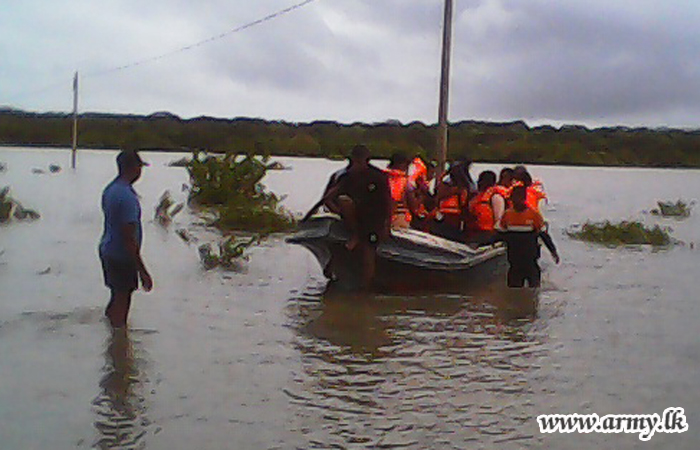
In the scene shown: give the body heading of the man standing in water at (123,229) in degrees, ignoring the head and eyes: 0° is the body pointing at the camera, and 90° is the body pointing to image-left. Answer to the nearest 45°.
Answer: approximately 270°

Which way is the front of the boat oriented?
to the viewer's left

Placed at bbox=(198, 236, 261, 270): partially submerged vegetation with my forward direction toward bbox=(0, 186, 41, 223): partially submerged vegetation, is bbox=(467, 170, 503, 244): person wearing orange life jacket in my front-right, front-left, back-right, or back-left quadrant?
back-right

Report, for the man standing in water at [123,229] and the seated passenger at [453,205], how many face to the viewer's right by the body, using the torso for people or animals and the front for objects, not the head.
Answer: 1

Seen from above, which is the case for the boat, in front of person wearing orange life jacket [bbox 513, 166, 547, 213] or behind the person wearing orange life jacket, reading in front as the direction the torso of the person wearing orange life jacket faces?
in front

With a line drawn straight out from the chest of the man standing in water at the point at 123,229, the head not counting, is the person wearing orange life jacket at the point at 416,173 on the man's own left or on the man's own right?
on the man's own left

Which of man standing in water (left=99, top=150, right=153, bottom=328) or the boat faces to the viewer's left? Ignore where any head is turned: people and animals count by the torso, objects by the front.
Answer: the boat
